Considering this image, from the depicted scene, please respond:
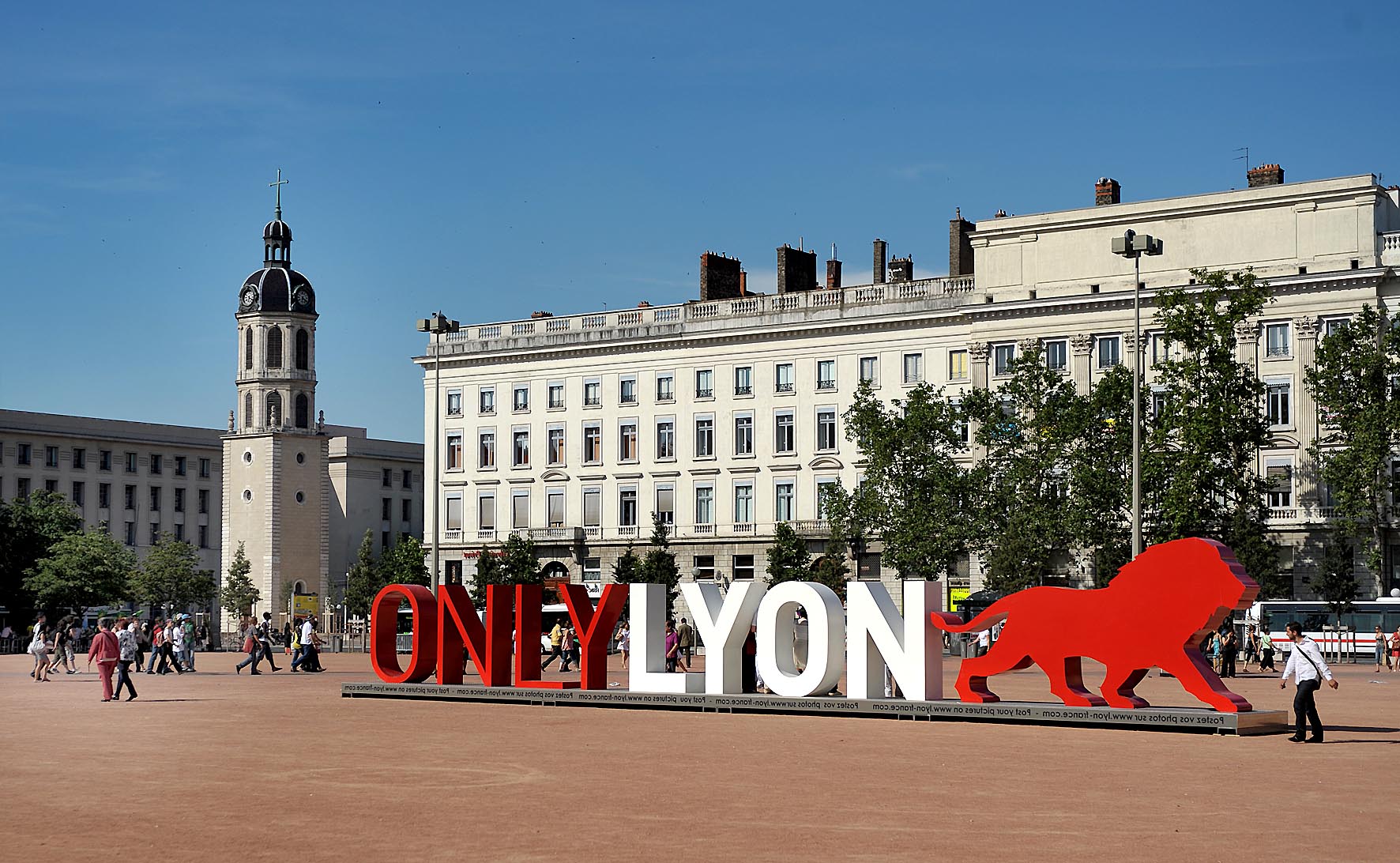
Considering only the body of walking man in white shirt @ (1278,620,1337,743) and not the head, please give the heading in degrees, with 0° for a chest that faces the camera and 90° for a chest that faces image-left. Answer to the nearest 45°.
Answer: approximately 45°

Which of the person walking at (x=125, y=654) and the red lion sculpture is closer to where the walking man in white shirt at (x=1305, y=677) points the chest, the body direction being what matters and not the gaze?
the person walking

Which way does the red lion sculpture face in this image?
to the viewer's right

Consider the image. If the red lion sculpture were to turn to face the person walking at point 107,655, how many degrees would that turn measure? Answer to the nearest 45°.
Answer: approximately 180°

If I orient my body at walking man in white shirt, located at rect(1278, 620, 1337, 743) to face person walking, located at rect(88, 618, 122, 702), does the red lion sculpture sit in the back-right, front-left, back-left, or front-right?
front-right

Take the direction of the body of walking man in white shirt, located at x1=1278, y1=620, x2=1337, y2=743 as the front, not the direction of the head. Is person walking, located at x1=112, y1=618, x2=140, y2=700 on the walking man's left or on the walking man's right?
on the walking man's right

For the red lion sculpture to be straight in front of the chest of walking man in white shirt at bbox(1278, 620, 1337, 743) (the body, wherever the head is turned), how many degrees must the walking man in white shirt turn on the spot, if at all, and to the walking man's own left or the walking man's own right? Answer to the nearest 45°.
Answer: approximately 90° to the walking man's own right

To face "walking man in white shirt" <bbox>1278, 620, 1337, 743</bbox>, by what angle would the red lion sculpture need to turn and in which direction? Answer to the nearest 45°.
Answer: approximately 45° to its right

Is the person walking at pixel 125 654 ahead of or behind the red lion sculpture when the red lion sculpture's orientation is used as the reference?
behind

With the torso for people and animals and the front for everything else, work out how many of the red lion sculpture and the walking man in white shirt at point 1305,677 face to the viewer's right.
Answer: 1

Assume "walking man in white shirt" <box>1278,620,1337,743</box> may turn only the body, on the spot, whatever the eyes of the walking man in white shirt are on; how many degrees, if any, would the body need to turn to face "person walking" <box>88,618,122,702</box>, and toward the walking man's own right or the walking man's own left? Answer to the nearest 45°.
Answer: approximately 45° to the walking man's own right
